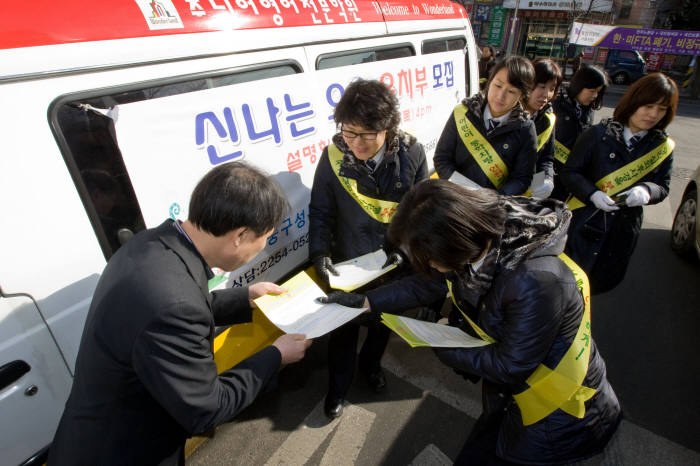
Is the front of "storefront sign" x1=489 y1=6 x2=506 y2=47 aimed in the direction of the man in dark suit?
yes

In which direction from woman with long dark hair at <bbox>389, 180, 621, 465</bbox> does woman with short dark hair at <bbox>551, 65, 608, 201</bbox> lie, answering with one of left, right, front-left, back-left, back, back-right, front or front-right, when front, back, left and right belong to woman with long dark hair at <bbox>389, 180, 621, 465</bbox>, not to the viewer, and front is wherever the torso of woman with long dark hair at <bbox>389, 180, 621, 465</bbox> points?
right

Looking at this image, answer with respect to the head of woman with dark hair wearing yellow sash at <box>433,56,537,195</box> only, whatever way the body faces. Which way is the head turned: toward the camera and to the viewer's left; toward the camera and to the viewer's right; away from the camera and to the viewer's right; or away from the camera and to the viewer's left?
toward the camera and to the viewer's left

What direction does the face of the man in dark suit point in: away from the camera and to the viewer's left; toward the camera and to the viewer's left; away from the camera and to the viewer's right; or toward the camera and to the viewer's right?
away from the camera and to the viewer's right

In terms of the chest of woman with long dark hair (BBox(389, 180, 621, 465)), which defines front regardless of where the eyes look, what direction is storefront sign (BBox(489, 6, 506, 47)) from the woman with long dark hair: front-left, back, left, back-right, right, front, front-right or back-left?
right

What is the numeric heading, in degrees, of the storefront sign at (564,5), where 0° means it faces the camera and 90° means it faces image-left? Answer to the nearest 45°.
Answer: approximately 0°

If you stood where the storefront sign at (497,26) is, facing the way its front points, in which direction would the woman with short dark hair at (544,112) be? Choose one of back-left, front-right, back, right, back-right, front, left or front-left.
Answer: front

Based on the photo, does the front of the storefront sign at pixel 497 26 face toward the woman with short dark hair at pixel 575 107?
yes

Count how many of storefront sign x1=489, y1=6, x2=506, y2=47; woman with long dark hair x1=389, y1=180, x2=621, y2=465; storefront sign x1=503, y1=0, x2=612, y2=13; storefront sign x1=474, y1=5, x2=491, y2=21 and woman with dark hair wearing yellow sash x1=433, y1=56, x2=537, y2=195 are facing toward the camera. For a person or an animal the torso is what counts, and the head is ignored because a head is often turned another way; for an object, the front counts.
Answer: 4

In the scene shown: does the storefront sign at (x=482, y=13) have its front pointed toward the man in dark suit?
yes

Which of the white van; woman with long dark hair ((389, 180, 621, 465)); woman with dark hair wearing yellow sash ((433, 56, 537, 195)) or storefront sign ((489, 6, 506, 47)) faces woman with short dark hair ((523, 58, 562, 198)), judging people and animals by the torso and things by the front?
the storefront sign
